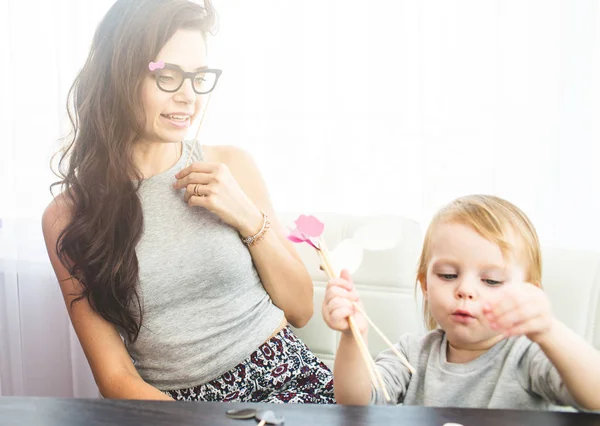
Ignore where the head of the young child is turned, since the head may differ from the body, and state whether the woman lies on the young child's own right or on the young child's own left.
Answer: on the young child's own right

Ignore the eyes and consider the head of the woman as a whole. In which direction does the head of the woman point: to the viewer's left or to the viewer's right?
to the viewer's right

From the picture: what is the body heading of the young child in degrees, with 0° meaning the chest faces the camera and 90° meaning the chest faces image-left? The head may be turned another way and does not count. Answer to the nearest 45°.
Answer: approximately 0°
